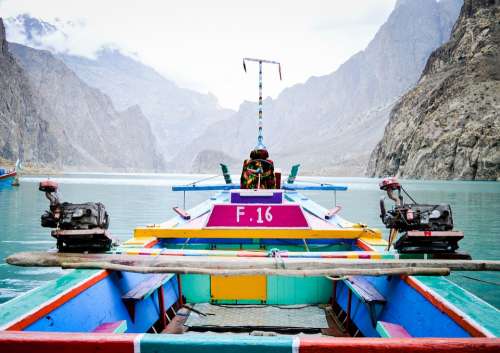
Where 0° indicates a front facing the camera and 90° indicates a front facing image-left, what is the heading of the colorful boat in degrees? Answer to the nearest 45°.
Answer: approximately 180°

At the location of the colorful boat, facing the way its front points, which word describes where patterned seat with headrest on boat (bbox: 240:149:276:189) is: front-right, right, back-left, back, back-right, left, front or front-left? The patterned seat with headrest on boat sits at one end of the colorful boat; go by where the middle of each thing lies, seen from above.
front

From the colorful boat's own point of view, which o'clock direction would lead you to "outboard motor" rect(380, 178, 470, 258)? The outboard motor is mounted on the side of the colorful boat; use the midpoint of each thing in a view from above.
The outboard motor is roughly at 3 o'clock from the colorful boat.
